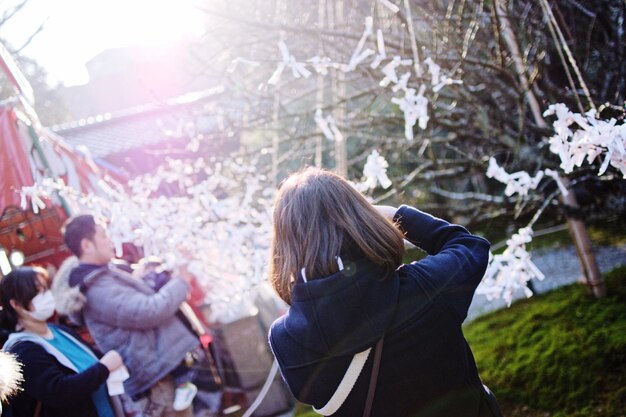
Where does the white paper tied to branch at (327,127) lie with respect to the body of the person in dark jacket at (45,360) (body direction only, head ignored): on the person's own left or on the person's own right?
on the person's own left

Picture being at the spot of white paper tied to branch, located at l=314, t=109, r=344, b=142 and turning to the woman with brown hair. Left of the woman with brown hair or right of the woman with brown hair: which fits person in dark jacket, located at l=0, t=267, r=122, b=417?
right

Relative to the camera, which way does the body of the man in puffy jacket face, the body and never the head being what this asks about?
to the viewer's right

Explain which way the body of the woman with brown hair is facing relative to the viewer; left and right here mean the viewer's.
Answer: facing away from the viewer

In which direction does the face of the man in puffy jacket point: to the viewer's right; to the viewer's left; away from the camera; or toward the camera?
to the viewer's right

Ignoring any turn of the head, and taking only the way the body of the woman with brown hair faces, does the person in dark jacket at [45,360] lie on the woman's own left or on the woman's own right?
on the woman's own left

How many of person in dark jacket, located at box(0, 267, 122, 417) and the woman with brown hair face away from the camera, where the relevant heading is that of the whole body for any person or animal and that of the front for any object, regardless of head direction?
1

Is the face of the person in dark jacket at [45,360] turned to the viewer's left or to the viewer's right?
to the viewer's right

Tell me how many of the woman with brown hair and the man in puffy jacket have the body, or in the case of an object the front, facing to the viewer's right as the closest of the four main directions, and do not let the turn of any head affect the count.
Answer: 1

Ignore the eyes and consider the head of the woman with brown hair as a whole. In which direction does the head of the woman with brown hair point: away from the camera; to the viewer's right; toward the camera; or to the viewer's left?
away from the camera
